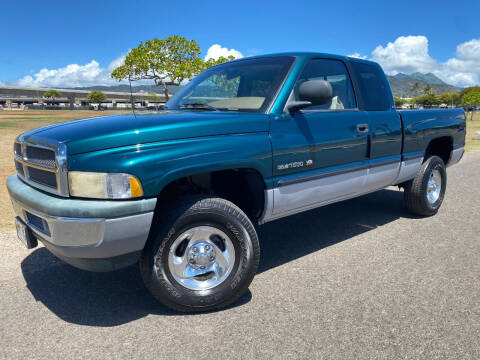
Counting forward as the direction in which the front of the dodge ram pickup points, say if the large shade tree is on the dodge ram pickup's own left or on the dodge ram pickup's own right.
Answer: on the dodge ram pickup's own right

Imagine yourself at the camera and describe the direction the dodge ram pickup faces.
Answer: facing the viewer and to the left of the viewer
